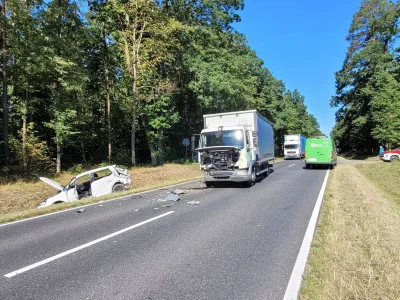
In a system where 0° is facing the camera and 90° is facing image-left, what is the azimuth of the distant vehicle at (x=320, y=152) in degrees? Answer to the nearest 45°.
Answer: approximately 180°

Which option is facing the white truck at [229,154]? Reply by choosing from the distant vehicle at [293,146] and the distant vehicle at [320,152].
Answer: the distant vehicle at [293,146]

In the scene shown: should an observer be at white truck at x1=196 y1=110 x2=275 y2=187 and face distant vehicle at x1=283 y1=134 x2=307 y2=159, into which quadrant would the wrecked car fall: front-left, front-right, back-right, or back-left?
back-left

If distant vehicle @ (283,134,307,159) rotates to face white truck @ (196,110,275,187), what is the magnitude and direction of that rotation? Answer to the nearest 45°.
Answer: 0° — it already faces it

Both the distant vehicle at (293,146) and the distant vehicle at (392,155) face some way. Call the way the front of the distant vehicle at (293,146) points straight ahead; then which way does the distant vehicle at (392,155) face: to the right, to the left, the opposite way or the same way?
to the right

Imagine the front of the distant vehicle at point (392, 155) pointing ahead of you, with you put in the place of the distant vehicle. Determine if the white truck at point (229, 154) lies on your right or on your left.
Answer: on your left

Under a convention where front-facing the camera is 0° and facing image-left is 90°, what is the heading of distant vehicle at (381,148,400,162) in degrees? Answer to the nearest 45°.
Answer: approximately 90°
